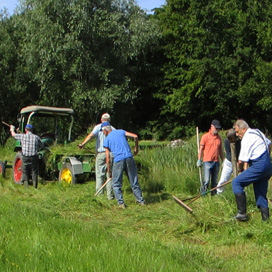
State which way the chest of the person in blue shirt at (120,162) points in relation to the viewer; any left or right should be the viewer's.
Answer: facing away from the viewer and to the left of the viewer

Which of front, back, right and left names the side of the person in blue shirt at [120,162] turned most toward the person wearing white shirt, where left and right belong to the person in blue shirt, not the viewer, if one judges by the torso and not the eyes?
back

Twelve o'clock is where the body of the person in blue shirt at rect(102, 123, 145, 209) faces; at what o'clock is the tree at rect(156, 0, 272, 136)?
The tree is roughly at 2 o'clock from the person in blue shirt.

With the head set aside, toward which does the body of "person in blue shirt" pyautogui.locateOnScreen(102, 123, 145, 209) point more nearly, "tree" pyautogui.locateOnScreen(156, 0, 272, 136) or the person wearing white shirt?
the tree

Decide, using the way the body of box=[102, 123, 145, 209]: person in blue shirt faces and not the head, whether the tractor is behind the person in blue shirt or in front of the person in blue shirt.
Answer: in front

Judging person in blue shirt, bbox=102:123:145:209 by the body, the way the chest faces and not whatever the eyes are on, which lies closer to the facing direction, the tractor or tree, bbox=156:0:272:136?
the tractor
